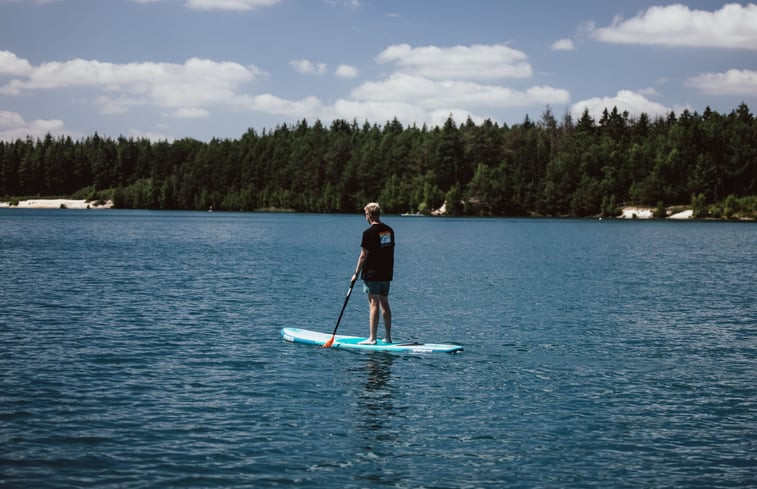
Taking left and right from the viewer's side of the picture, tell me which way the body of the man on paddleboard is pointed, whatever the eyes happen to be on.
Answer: facing away from the viewer and to the left of the viewer
